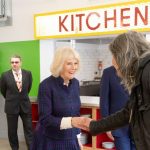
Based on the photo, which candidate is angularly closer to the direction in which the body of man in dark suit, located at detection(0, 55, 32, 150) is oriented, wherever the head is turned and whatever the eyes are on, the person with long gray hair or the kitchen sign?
the person with long gray hair

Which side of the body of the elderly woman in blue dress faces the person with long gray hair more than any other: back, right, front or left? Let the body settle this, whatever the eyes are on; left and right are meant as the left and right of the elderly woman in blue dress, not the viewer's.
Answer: front

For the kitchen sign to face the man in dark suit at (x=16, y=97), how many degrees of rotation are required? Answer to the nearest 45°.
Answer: approximately 45° to its right

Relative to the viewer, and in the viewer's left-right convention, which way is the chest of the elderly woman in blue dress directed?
facing the viewer and to the right of the viewer

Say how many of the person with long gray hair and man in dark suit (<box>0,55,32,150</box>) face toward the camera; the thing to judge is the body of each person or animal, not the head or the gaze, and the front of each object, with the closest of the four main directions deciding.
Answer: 1

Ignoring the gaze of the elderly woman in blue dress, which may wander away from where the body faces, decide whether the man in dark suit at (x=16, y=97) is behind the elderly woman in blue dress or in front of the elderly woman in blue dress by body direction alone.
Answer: behind

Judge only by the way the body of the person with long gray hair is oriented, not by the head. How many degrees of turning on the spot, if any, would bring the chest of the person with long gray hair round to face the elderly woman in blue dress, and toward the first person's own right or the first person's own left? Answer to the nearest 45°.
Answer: approximately 45° to the first person's own right

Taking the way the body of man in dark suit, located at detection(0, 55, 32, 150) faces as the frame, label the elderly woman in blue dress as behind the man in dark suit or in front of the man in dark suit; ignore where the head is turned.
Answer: in front

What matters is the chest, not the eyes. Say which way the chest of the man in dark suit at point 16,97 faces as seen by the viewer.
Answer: toward the camera

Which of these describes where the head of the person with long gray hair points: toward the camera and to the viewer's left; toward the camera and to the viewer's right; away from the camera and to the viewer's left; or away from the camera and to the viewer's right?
away from the camera and to the viewer's left

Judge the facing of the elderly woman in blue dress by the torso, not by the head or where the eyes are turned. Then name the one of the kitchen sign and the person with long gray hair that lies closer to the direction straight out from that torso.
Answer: the person with long gray hair

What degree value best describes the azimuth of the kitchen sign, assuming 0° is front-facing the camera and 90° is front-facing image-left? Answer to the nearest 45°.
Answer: approximately 45°

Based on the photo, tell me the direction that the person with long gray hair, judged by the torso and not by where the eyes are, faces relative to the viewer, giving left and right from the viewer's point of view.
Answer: facing to the left of the viewer

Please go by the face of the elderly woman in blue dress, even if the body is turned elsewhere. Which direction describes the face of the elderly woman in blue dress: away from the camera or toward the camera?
toward the camera

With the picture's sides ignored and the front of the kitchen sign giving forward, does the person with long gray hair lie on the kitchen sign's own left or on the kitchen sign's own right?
on the kitchen sign's own left
